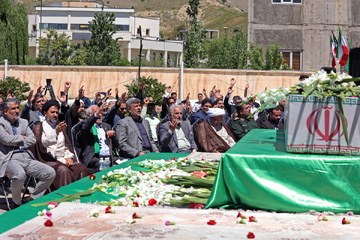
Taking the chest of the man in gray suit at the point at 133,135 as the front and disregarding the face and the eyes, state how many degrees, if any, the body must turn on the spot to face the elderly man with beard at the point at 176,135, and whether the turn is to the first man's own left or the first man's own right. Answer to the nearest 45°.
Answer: approximately 45° to the first man's own left

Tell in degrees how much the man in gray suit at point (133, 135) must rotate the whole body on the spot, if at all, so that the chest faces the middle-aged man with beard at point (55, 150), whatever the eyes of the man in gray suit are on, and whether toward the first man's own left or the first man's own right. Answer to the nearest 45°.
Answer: approximately 90° to the first man's own right

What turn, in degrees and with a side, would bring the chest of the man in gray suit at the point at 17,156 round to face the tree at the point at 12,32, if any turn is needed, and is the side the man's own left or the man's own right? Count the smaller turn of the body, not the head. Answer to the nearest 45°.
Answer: approximately 135° to the man's own left

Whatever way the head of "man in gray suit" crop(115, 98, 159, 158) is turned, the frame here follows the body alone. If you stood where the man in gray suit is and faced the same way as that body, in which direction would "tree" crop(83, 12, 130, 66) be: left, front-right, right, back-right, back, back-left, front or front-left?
back-left

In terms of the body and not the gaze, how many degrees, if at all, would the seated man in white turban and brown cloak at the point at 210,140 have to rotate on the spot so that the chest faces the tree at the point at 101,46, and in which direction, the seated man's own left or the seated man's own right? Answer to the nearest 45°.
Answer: approximately 135° to the seated man's own left

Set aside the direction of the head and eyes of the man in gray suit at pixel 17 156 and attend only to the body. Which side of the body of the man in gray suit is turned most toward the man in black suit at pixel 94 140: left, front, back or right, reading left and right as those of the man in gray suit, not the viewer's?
left

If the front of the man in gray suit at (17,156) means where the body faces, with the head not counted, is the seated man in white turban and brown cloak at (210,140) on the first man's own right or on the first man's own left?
on the first man's own left

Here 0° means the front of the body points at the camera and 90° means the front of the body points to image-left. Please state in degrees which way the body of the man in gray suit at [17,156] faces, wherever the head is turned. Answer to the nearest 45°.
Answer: approximately 315°

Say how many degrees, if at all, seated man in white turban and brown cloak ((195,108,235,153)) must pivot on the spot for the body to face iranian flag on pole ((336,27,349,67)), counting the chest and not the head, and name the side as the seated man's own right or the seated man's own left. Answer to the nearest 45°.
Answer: approximately 90° to the seated man's own left

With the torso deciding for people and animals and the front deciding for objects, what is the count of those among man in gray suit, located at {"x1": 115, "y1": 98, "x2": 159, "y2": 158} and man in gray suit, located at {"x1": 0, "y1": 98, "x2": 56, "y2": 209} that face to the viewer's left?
0

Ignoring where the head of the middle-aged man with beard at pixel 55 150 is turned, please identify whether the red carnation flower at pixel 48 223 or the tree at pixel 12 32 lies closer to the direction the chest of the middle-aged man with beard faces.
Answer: the red carnation flower

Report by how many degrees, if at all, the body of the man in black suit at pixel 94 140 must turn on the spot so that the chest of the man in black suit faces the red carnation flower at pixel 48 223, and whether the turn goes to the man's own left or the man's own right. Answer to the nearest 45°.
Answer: approximately 45° to the man's own right

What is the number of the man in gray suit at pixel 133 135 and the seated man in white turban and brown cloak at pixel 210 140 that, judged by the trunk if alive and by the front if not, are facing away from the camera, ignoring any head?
0
